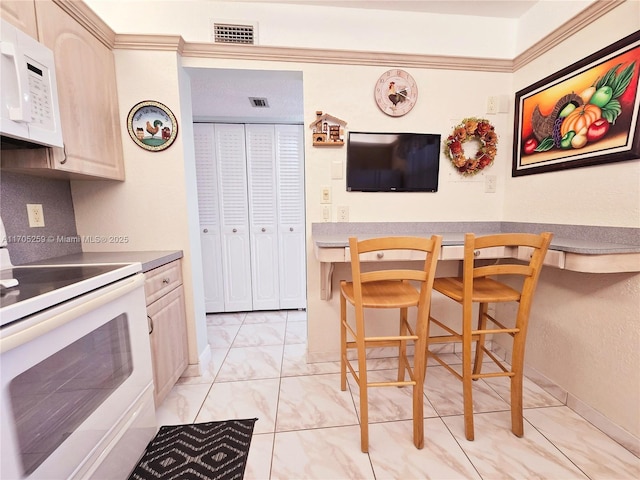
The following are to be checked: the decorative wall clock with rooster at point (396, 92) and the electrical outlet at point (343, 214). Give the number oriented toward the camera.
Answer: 2

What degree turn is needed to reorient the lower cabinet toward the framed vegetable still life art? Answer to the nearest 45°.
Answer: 0° — it already faces it

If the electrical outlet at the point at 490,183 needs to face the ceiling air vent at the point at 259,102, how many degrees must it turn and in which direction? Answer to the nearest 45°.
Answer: approximately 90° to its right

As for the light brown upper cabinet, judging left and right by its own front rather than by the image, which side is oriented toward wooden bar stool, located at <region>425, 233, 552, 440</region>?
front

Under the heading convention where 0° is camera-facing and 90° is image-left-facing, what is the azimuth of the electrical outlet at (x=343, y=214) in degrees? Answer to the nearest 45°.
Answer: approximately 0°

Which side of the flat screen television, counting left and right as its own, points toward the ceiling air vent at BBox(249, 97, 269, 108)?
right

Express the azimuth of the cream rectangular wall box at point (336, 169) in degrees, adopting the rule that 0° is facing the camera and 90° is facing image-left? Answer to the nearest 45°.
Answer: approximately 0°

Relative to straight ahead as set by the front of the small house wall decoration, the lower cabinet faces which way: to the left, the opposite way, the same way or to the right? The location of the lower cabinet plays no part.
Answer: to the left

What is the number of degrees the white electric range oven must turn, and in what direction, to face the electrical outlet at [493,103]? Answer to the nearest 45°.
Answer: approximately 45° to its left

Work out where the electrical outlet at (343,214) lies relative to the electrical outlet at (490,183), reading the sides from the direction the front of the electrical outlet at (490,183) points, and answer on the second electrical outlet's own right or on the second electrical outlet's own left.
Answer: on the second electrical outlet's own right

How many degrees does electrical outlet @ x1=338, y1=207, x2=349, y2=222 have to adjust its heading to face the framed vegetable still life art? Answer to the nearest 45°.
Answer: approximately 90° to its left
